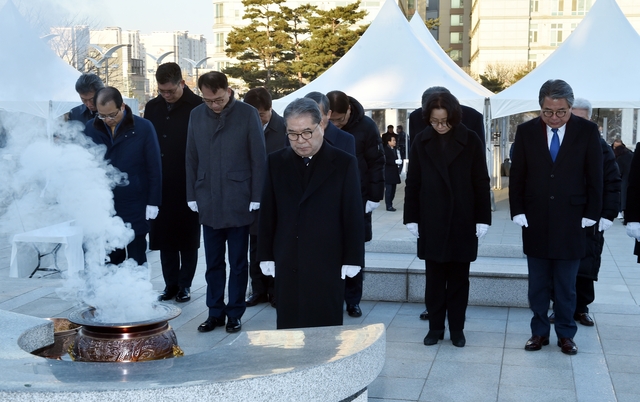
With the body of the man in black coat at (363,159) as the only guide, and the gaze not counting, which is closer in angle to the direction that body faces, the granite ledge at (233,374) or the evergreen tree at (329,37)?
the granite ledge

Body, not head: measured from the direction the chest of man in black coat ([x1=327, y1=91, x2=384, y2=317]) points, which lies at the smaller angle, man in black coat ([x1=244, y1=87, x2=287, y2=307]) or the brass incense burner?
the brass incense burner

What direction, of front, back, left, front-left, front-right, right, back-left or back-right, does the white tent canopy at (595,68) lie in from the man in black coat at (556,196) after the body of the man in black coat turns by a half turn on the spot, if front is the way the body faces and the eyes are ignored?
front

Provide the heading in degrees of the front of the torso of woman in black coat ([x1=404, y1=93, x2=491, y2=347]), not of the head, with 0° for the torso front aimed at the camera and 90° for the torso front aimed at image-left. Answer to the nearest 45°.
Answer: approximately 0°

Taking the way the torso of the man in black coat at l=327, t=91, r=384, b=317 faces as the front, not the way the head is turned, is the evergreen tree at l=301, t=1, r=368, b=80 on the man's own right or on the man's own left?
on the man's own right

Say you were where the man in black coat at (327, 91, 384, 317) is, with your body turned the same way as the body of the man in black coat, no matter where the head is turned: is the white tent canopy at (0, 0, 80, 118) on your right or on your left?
on your right

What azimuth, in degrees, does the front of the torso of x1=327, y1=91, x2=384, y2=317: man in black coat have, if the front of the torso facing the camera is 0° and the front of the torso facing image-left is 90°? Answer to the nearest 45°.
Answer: approximately 45°

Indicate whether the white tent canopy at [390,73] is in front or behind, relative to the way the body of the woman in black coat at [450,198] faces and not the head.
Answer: behind

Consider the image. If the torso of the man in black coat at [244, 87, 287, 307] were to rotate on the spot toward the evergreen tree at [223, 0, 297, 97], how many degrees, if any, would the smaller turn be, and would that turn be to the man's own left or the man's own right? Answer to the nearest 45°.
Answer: approximately 135° to the man's own right

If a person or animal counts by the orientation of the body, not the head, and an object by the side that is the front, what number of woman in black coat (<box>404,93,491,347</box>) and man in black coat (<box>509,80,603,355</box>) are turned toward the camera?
2
